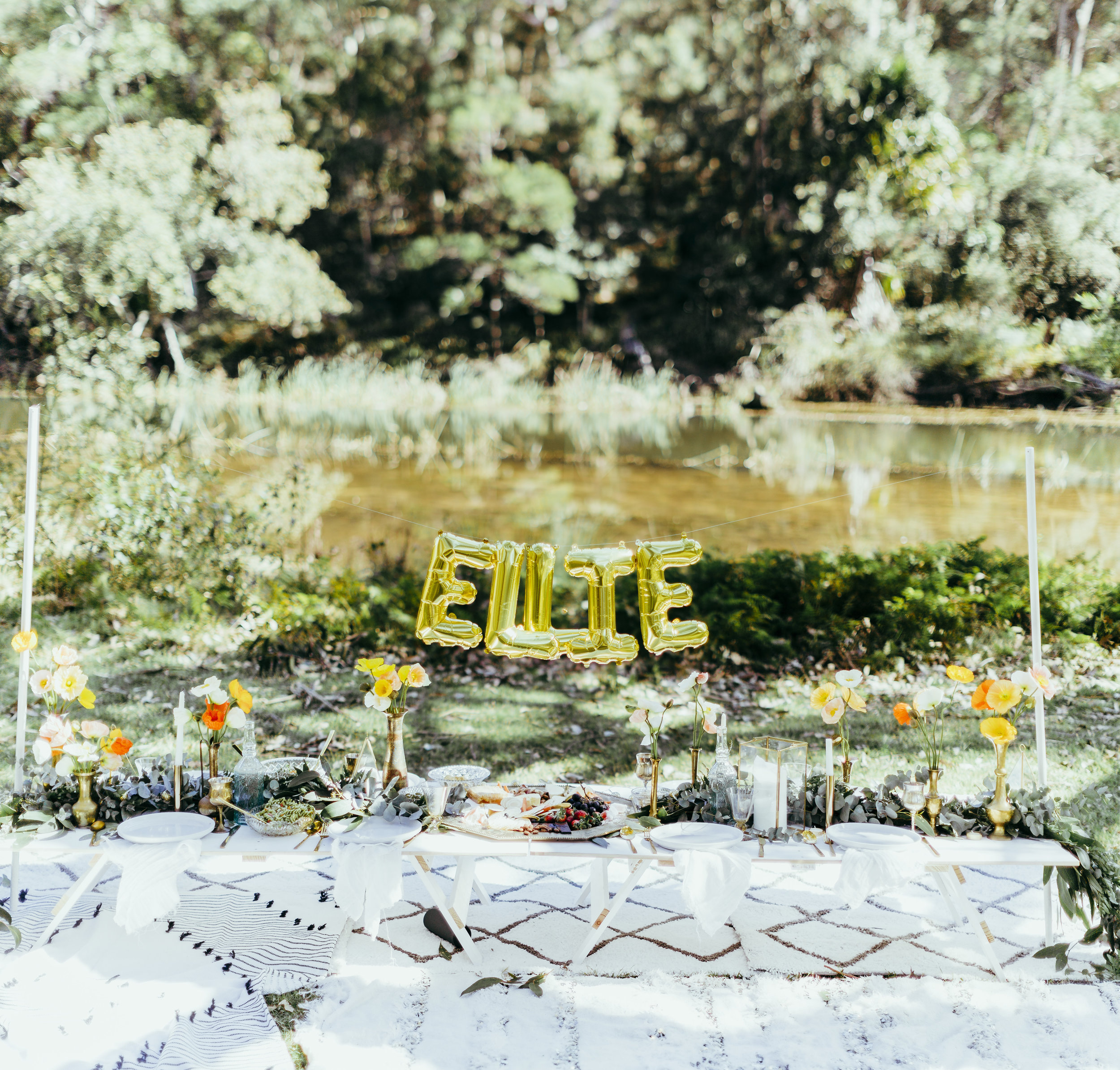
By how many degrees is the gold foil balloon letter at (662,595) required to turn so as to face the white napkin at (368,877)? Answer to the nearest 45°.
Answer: approximately 45° to its right

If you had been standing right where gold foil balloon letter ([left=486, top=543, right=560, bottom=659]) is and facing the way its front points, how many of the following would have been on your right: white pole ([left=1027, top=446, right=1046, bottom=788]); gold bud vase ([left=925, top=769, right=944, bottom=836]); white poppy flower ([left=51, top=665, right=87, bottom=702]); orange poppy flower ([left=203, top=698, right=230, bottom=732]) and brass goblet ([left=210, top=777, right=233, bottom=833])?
3

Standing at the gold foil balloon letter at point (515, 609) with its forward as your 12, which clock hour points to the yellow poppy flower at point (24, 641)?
The yellow poppy flower is roughly at 3 o'clock from the gold foil balloon letter.

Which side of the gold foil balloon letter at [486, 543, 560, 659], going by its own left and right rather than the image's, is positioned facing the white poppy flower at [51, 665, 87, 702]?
right

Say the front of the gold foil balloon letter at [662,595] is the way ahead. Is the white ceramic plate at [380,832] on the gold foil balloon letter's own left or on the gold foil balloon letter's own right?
on the gold foil balloon letter's own right

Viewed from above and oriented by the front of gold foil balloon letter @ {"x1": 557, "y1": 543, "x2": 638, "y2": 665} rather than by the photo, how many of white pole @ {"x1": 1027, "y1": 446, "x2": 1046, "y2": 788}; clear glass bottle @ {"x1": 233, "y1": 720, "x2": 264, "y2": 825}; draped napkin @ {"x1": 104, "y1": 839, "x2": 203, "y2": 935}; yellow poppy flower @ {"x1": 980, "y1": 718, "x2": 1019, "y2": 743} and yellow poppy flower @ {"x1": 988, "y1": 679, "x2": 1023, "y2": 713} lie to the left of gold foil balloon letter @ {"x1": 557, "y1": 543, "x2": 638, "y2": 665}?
3

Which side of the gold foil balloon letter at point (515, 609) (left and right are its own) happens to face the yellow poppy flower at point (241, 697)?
right

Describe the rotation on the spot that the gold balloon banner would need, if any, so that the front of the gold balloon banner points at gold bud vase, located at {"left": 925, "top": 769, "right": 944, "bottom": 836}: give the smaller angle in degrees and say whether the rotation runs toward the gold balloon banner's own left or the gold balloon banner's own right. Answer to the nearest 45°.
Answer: approximately 90° to the gold balloon banner's own left

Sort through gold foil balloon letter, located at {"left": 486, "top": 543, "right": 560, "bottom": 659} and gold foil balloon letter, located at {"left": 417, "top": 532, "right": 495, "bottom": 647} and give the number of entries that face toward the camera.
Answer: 2
